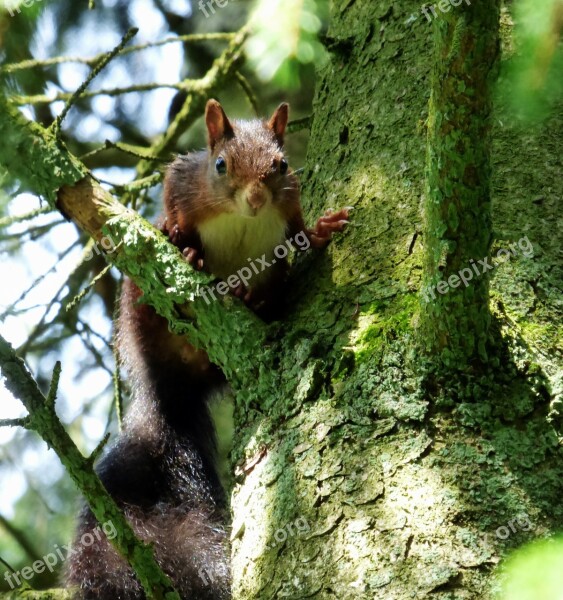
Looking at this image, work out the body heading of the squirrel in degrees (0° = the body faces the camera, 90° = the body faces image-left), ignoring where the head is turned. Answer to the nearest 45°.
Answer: approximately 0°
